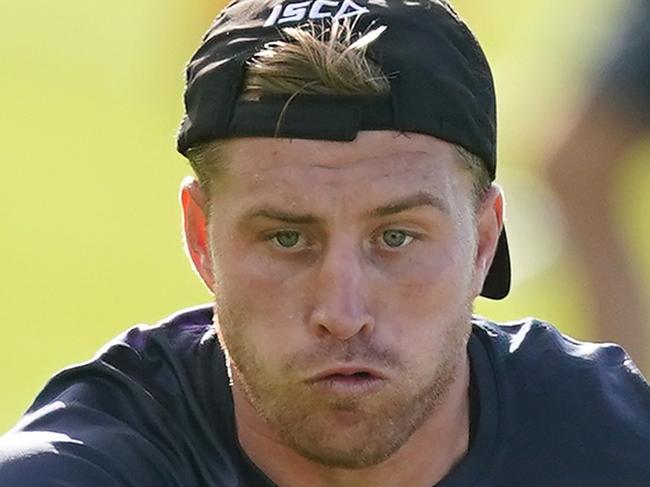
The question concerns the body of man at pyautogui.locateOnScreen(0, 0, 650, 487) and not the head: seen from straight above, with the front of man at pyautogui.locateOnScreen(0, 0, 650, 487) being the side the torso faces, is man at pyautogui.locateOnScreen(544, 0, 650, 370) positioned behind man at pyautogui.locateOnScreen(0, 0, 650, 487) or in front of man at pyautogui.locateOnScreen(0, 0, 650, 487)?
behind

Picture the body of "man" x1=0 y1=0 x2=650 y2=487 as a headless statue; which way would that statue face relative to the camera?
toward the camera

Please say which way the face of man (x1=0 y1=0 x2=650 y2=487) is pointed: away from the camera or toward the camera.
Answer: toward the camera
